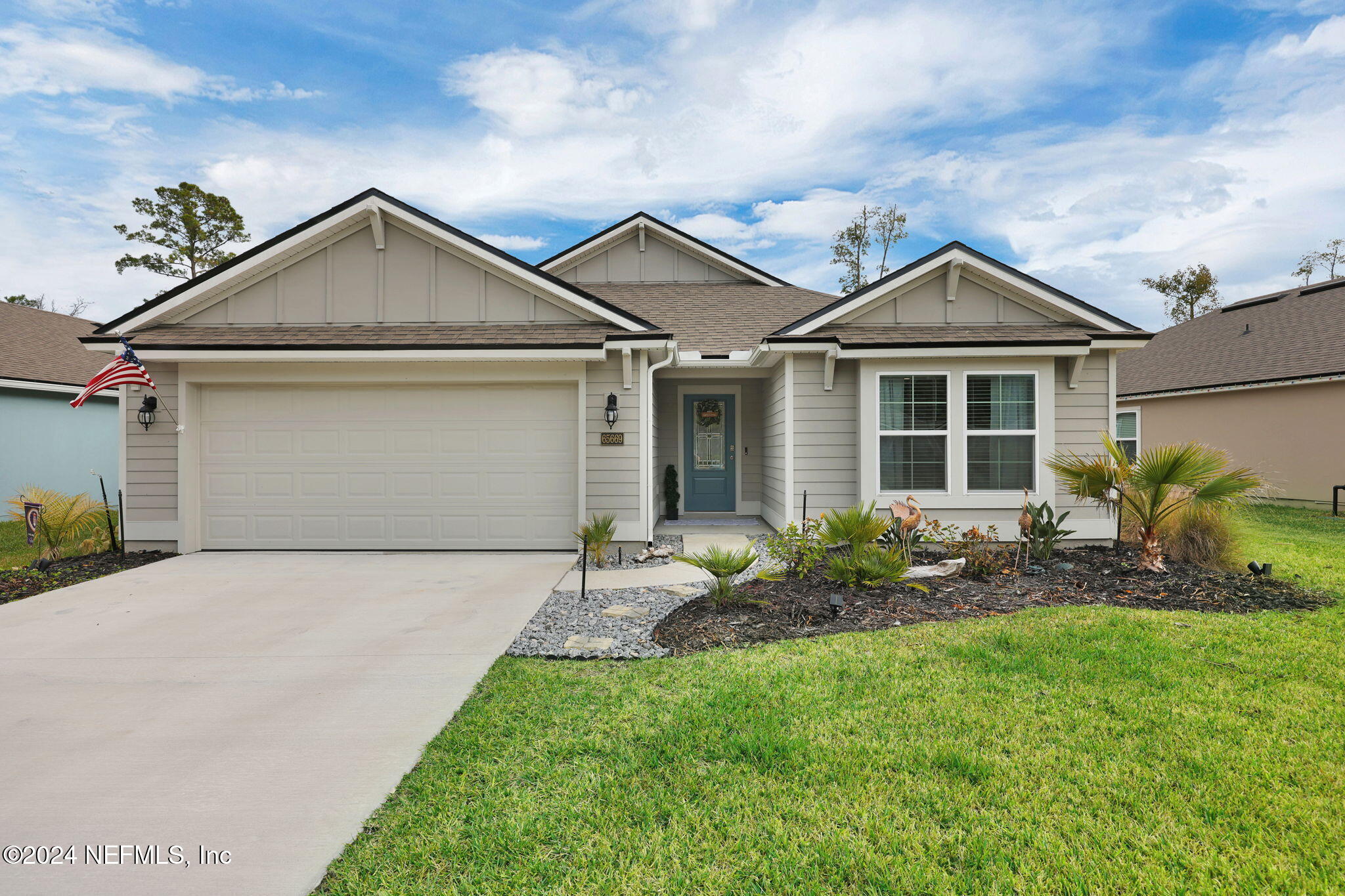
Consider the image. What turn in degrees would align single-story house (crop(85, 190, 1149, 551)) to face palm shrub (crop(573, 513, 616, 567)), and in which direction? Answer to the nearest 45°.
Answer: approximately 45° to its left

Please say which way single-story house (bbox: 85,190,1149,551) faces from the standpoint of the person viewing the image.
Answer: facing the viewer

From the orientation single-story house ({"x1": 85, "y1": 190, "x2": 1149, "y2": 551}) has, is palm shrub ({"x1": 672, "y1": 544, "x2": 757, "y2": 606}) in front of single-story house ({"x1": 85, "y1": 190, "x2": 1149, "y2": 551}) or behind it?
in front

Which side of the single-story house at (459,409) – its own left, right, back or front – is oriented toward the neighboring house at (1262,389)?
left

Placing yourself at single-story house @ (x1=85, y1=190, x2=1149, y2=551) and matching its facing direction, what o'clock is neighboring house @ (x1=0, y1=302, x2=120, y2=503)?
The neighboring house is roughly at 4 o'clock from the single-story house.

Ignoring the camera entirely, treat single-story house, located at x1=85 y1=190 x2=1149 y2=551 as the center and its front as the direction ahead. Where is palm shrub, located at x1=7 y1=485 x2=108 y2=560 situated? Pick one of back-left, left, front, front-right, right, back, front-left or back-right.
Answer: right

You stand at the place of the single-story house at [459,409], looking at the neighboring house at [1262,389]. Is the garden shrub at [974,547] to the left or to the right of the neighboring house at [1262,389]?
right

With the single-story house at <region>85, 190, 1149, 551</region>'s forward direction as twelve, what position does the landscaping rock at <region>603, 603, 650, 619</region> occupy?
The landscaping rock is roughly at 11 o'clock from the single-story house.
